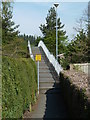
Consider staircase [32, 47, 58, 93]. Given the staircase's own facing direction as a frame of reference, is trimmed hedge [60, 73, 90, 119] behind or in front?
in front

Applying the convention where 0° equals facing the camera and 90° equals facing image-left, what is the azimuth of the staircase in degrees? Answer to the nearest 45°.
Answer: approximately 0°
